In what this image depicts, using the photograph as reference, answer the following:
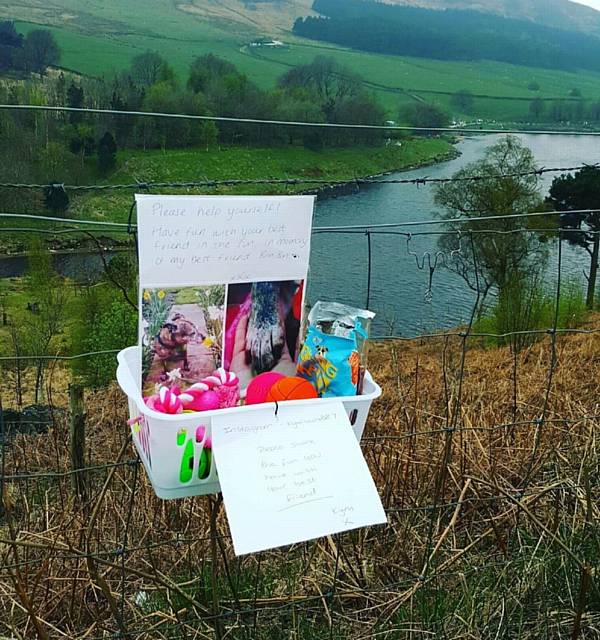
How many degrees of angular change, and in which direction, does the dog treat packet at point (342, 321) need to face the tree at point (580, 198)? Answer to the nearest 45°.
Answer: approximately 180°

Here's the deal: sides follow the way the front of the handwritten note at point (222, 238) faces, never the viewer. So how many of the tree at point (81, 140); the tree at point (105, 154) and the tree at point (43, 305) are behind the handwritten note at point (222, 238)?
3

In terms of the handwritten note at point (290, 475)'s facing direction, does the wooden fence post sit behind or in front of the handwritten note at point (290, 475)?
behind

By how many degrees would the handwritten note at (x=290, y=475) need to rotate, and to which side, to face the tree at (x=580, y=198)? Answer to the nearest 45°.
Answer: approximately 180°
